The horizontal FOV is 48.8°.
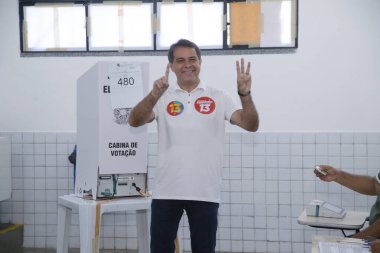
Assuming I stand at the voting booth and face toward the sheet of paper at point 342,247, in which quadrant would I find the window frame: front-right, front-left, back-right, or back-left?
back-left

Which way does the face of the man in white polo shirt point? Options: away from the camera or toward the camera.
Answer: toward the camera

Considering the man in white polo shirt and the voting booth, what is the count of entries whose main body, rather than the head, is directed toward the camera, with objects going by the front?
1

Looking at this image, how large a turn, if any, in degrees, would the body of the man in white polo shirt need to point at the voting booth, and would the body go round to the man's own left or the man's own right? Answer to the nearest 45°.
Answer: approximately 135° to the man's own right

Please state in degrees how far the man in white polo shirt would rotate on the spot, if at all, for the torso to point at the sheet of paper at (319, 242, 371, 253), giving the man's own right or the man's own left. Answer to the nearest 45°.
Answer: approximately 45° to the man's own left

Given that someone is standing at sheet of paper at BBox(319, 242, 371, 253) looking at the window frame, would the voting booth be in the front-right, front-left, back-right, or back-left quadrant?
front-left

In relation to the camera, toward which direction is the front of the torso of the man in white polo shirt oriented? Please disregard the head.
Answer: toward the camera

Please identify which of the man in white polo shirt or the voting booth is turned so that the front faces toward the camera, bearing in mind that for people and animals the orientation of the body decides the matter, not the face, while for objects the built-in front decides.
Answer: the man in white polo shirt

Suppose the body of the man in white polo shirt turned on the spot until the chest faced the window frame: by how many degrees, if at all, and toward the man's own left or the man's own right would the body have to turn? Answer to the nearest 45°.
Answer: approximately 180°
